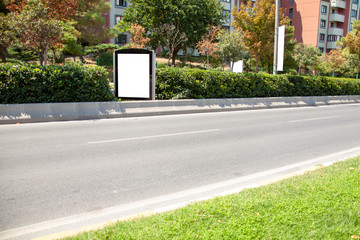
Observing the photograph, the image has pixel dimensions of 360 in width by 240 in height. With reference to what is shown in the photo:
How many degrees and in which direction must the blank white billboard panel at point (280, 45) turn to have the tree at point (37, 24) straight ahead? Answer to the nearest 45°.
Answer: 0° — it already faces it

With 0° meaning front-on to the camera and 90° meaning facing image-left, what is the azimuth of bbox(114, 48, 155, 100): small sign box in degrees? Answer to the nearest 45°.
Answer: approximately 0°

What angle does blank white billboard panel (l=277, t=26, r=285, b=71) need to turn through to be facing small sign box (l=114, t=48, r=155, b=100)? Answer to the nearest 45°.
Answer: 0° — it already faces it

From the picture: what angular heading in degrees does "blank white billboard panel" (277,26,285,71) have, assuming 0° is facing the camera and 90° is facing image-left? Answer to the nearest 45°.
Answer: approximately 45°

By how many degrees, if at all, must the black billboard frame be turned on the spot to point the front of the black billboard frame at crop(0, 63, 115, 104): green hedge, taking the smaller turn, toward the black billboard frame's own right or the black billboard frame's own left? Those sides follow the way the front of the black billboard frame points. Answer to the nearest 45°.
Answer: approximately 45° to the black billboard frame's own right

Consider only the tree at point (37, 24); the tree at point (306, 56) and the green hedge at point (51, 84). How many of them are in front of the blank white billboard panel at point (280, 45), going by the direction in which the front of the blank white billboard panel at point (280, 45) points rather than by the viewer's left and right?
2

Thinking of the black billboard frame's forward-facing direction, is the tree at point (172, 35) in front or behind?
behind

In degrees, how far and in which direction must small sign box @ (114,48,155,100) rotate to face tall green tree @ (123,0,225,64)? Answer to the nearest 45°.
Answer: approximately 180°
